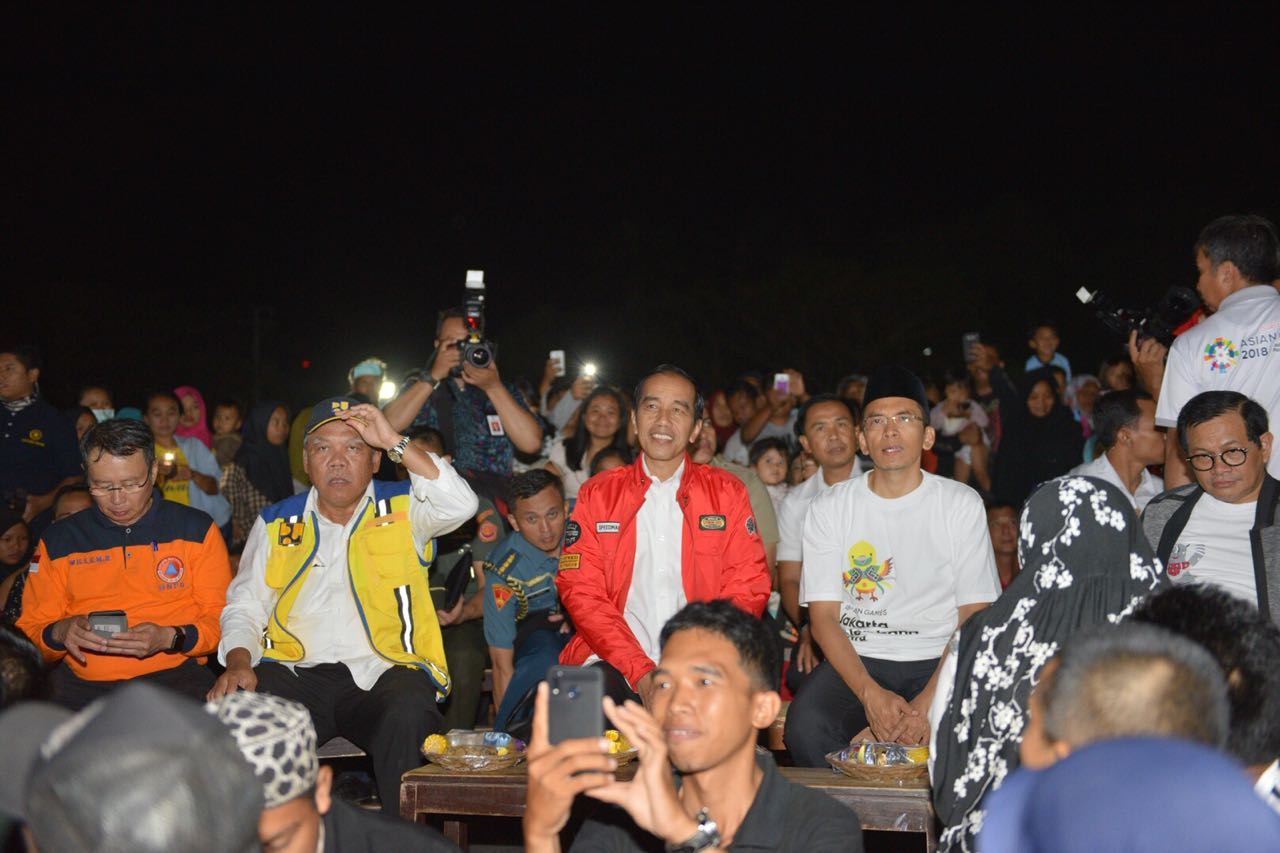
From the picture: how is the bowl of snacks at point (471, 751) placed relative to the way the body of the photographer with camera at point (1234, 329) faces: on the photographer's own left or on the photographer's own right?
on the photographer's own left

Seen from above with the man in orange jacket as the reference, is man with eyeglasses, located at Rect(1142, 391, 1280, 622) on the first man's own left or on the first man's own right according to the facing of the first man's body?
on the first man's own left

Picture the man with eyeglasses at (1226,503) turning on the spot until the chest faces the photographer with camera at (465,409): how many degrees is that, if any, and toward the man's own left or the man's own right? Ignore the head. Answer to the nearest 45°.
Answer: approximately 45° to the man's own right

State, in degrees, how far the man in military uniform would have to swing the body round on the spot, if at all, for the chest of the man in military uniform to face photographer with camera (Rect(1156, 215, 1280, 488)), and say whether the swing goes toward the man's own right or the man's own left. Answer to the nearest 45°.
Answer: approximately 45° to the man's own left

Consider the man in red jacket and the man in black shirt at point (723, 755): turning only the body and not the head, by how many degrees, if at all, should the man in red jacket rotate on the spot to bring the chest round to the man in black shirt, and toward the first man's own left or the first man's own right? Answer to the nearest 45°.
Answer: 0° — they already face them

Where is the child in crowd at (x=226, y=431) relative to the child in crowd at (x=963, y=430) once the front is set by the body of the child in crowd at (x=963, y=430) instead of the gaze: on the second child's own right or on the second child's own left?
on the second child's own right
